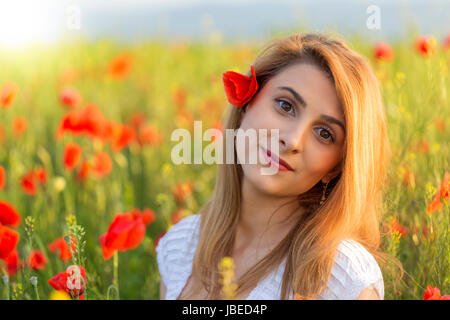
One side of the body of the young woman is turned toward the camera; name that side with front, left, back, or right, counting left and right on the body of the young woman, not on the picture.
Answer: front

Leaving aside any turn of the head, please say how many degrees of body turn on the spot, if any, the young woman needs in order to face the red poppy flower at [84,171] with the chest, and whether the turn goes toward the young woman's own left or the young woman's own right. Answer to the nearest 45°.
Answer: approximately 135° to the young woman's own right

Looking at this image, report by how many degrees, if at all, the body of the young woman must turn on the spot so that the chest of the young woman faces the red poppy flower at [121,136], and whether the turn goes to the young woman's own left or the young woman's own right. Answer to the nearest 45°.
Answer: approximately 135° to the young woman's own right

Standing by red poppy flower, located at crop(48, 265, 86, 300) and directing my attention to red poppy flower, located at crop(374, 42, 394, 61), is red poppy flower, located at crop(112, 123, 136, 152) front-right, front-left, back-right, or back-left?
front-left

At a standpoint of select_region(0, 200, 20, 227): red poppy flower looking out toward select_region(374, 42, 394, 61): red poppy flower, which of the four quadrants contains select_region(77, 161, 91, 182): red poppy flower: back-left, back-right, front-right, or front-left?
front-left

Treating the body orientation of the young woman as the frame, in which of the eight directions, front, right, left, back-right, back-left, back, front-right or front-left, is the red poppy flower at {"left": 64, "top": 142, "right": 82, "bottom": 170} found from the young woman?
back-right

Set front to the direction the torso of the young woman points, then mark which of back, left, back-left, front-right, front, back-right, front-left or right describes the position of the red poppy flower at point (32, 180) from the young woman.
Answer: back-right

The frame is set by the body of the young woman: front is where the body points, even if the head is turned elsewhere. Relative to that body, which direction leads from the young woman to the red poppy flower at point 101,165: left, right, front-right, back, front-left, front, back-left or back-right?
back-right

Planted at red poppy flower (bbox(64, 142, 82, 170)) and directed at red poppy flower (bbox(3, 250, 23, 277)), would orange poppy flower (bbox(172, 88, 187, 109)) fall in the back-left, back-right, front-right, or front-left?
back-left

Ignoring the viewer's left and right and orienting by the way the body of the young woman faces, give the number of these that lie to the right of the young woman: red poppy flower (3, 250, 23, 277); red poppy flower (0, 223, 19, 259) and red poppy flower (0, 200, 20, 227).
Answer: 3

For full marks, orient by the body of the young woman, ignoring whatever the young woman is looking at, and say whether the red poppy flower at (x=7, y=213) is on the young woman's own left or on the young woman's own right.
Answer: on the young woman's own right

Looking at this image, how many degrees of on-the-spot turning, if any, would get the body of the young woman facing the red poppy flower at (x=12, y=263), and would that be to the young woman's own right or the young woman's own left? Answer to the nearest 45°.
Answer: approximately 90° to the young woman's own right

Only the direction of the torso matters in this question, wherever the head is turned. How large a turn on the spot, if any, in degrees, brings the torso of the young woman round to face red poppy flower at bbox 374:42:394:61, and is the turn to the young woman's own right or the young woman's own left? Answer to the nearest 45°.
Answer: approximately 180°
